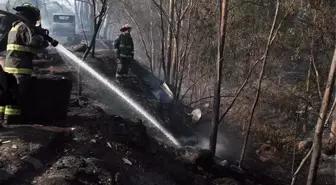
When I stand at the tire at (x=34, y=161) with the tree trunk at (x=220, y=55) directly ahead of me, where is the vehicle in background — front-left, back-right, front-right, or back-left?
front-left

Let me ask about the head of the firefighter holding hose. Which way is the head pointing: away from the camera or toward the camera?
away from the camera

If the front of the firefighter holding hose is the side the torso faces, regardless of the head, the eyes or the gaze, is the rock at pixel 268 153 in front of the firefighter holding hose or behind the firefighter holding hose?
in front

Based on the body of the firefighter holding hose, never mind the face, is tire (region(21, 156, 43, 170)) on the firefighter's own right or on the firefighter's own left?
on the firefighter's own right

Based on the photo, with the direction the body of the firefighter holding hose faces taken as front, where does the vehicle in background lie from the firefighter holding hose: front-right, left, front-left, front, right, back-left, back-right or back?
left

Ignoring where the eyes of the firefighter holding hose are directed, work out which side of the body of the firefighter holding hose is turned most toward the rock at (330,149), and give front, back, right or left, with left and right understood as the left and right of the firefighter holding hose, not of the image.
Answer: front

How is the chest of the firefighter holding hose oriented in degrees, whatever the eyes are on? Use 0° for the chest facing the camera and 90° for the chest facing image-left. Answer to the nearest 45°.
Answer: approximately 270°

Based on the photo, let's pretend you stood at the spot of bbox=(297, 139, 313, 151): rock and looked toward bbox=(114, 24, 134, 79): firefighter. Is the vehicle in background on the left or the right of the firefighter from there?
right

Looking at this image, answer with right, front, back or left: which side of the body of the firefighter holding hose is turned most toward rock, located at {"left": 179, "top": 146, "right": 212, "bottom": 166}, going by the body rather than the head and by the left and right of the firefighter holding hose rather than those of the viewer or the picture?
front

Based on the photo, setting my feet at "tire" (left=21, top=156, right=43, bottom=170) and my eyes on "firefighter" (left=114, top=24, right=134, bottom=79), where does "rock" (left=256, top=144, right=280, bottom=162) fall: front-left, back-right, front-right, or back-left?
front-right

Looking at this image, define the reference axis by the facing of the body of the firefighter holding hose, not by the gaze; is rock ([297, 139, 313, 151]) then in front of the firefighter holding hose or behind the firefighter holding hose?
in front
